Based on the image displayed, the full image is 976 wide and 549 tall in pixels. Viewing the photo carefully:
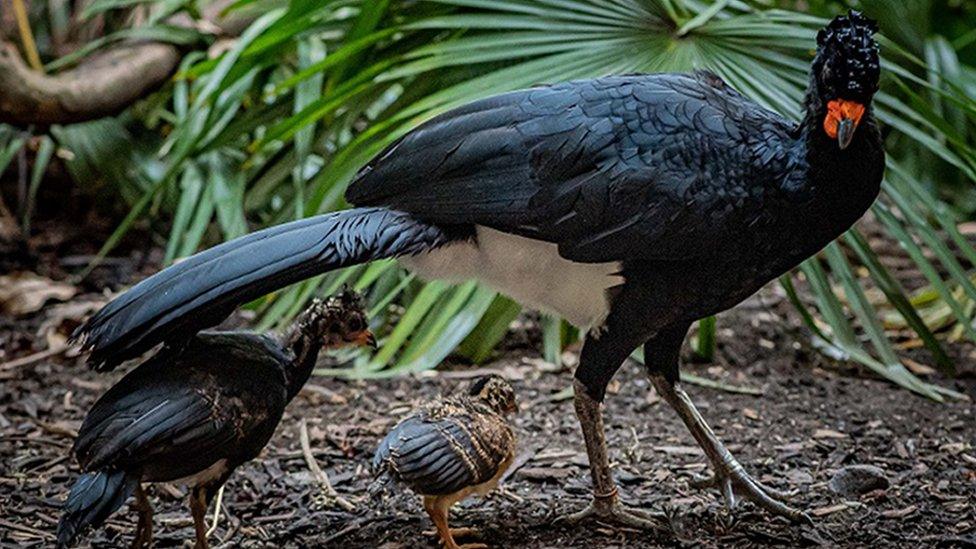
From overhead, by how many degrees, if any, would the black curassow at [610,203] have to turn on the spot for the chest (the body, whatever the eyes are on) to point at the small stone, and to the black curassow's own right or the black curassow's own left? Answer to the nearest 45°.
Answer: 0° — it already faces it

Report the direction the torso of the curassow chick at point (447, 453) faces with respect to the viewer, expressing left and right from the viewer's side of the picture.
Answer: facing to the right of the viewer

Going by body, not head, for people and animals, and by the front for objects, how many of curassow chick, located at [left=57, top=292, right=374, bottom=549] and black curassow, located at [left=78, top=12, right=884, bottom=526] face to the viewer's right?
2

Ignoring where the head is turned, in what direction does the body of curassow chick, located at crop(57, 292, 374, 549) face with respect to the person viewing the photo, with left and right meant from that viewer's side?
facing to the right of the viewer

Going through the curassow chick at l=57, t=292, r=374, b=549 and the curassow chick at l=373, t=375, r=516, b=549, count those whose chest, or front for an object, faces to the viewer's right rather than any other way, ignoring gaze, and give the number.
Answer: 2

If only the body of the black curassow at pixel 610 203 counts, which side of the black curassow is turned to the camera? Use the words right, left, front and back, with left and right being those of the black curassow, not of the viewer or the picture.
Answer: right

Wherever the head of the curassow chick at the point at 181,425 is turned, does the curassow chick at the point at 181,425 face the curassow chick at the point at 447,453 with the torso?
yes

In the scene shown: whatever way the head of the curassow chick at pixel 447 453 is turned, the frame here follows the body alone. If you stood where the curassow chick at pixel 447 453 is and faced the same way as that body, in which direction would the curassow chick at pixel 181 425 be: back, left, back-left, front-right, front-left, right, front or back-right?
back
